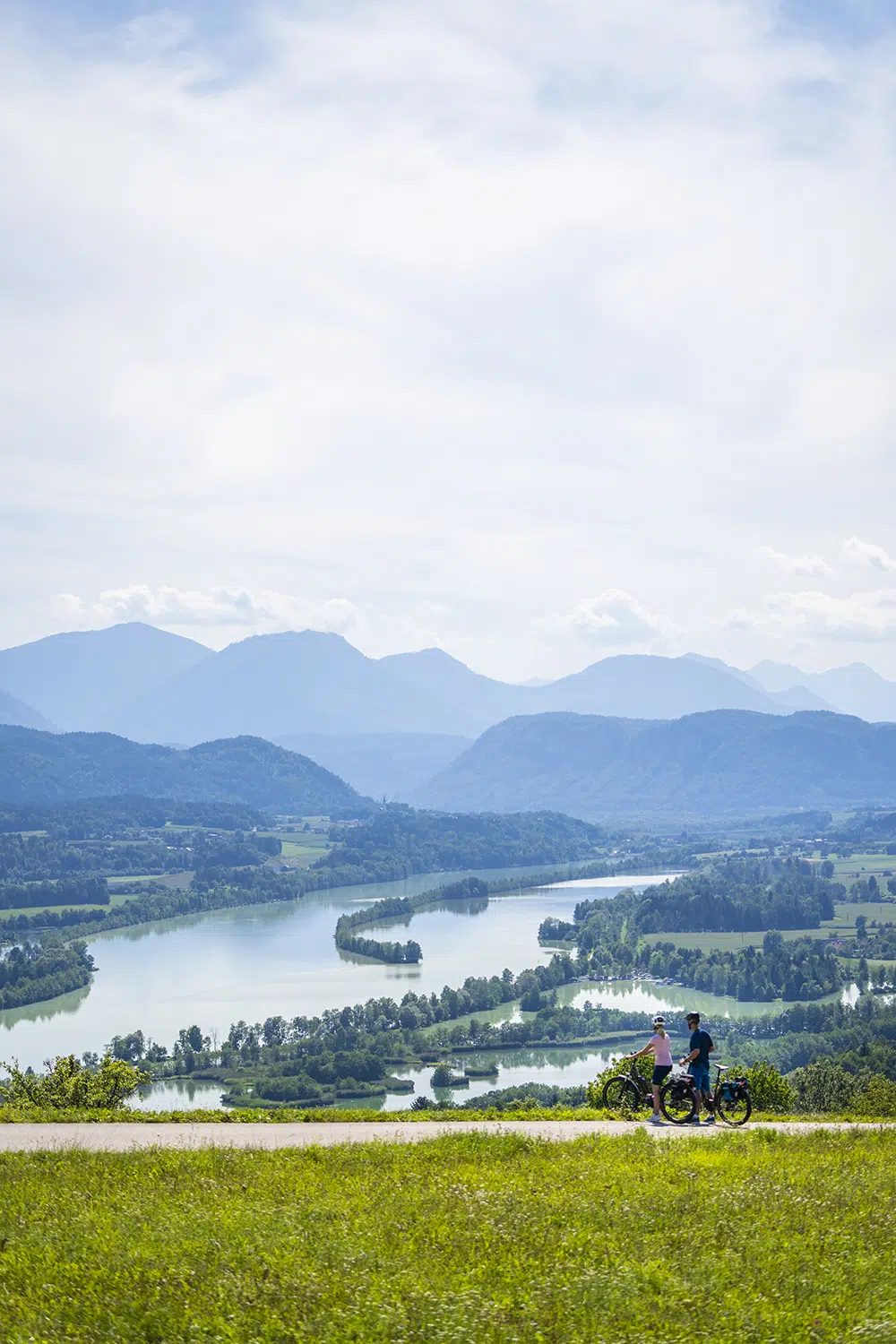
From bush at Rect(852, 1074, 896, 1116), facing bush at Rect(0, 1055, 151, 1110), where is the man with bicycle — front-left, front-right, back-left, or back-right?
front-left

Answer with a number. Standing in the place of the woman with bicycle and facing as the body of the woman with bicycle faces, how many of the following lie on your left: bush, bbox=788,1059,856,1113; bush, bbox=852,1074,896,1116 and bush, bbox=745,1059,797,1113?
0

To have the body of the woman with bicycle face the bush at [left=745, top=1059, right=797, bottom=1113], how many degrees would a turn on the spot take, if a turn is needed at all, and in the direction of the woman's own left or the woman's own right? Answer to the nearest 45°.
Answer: approximately 135° to the woman's own right
